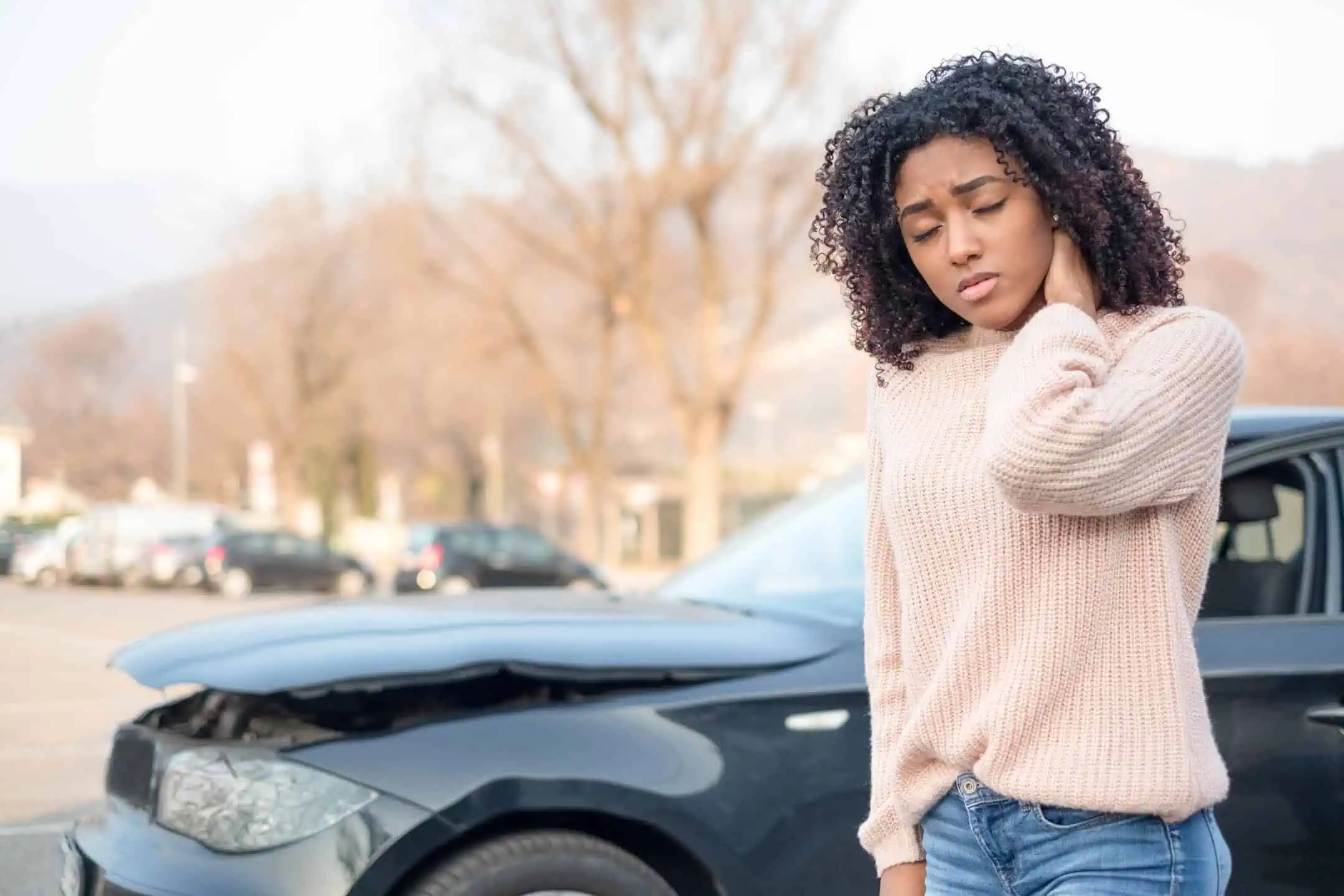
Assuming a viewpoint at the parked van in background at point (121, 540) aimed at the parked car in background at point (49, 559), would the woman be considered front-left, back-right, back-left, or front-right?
back-left

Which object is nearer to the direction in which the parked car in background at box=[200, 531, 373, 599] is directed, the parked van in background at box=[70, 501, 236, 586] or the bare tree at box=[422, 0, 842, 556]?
the bare tree

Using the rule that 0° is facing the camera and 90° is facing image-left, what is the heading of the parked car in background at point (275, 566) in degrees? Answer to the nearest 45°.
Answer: approximately 270°

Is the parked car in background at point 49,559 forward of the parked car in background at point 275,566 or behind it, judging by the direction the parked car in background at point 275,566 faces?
behind

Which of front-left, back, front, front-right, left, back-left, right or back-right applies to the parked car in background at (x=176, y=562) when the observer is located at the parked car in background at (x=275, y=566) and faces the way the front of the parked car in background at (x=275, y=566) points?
back

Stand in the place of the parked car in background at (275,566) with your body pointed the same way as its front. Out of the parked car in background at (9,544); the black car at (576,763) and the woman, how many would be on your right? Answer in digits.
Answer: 2

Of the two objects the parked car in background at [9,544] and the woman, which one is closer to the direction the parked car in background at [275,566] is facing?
the woman

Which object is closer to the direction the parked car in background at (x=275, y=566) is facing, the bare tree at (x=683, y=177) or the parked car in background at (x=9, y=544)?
the bare tree

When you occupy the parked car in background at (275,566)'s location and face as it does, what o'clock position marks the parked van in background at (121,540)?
the parked van in background at (121,540) is roughly at 7 o'clock from the parked car in background at (275,566).

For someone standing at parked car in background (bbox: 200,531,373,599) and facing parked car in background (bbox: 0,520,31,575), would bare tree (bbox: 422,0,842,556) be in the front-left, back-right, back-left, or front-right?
back-right

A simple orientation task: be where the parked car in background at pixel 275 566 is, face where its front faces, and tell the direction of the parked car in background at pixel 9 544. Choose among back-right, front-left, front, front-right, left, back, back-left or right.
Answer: back-left

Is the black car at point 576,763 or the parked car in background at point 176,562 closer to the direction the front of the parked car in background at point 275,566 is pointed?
the black car
